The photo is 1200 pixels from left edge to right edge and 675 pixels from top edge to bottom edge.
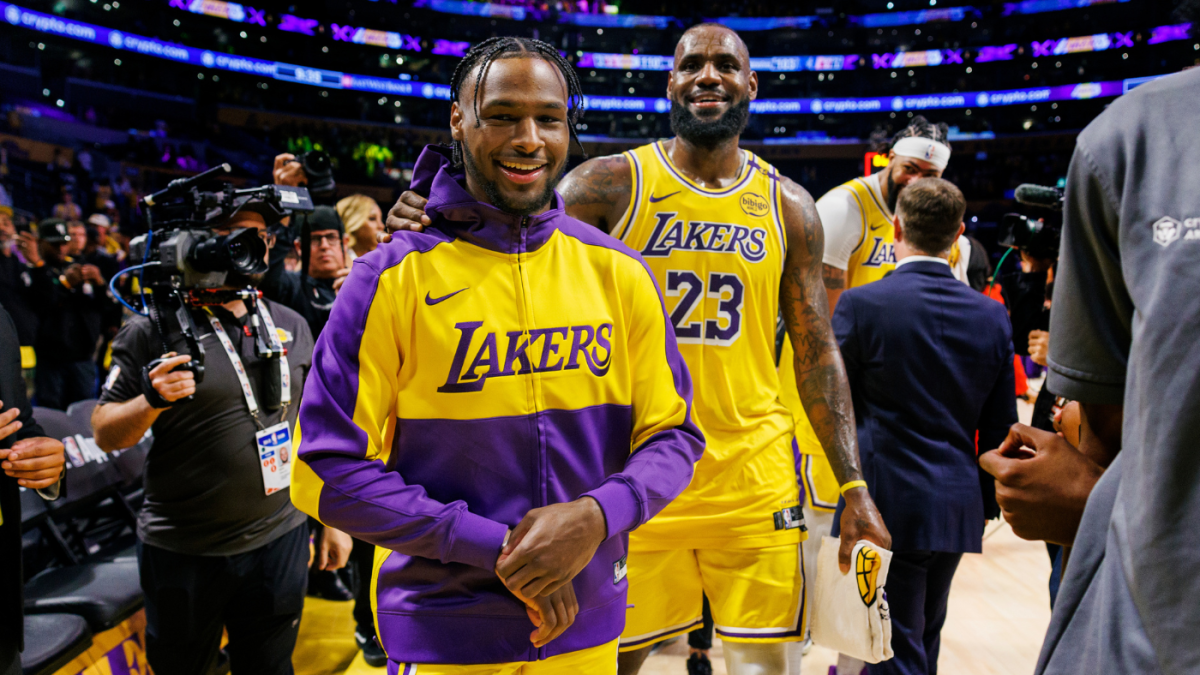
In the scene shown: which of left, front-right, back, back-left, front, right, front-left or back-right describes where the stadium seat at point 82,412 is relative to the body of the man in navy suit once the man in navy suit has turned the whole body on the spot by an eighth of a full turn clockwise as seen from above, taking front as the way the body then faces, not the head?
back-left

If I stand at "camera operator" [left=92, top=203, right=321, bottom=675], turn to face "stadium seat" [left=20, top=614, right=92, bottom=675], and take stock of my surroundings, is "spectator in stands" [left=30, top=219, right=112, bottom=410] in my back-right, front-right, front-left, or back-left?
front-right

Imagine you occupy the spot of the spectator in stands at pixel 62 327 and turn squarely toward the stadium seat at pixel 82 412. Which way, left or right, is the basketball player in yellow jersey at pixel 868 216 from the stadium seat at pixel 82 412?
left

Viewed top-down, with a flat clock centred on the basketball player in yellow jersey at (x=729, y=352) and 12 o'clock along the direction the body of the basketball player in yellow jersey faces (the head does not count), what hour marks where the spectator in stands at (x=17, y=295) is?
The spectator in stands is roughly at 4 o'clock from the basketball player in yellow jersey.

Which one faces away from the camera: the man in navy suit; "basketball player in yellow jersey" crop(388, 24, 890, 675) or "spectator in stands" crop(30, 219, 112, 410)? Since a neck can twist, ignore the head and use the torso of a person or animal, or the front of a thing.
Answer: the man in navy suit

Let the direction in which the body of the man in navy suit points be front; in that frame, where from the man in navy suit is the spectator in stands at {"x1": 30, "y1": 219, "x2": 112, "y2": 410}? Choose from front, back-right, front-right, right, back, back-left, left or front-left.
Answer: left

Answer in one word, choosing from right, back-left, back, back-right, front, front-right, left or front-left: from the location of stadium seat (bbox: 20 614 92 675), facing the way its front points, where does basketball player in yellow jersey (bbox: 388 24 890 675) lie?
front

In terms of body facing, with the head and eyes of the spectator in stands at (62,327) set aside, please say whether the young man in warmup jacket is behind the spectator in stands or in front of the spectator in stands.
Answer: in front

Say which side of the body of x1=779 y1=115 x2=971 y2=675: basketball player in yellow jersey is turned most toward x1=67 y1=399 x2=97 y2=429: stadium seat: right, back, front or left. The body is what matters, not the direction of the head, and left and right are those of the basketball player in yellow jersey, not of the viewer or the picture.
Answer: right

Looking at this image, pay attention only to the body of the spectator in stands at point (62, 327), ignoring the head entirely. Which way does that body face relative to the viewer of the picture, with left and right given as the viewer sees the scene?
facing the viewer and to the right of the viewer

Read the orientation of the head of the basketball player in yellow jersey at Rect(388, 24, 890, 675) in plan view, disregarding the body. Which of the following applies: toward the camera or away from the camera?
toward the camera

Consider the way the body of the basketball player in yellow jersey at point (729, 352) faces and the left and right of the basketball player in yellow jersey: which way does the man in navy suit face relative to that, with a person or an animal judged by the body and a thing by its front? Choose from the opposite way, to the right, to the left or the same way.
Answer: the opposite way

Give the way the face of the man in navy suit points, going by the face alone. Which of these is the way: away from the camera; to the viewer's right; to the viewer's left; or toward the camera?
away from the camera

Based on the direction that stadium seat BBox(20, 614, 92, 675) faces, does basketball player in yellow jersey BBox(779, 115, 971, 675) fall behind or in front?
in front

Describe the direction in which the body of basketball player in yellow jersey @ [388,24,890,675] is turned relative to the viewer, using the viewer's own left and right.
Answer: facing the viewer

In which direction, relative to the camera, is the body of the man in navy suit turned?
away from the camera

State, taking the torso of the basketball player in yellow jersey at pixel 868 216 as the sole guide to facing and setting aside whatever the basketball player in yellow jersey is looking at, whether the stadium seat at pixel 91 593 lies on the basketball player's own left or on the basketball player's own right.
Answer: on the basketball player's own right
